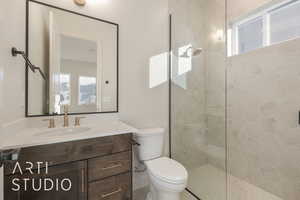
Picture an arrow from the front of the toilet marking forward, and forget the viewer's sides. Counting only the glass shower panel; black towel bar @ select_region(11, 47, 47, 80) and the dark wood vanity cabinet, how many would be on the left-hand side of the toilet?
1

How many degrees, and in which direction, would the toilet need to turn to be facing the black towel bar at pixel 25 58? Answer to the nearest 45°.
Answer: approximately 135° to its right

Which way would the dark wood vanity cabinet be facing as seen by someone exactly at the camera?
facing the viewer and to the right of the viewer

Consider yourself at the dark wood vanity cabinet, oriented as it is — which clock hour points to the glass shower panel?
The glass shower panel is roughly at 10 o'clock from the dark wood vanity cabinet.

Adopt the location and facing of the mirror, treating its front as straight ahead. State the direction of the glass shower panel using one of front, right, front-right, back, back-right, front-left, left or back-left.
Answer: front-left

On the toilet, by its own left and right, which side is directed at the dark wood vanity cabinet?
right

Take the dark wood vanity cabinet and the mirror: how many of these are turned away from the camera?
0

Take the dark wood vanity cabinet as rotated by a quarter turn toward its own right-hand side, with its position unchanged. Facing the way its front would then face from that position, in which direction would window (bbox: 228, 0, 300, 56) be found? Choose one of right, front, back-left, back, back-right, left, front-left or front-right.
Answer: back-left

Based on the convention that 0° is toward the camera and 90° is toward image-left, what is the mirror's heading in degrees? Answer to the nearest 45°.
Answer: approximately 315°

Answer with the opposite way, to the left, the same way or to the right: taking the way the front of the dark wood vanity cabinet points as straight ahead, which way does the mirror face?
the same way
